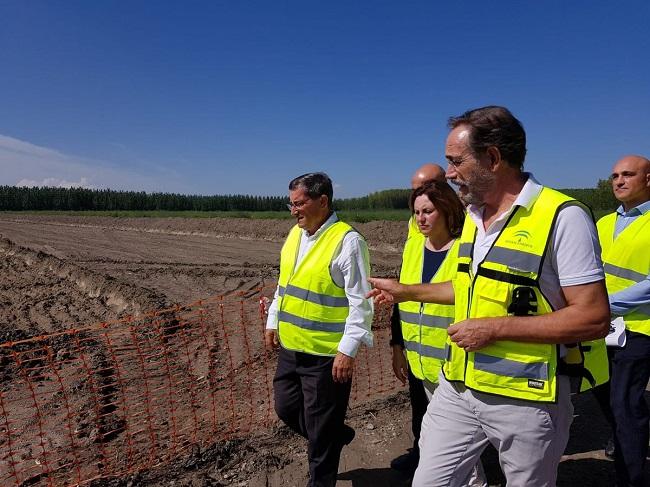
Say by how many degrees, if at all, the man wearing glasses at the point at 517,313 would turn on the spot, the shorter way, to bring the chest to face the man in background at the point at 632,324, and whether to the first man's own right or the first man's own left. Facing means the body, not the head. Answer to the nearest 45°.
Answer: approximately 180°

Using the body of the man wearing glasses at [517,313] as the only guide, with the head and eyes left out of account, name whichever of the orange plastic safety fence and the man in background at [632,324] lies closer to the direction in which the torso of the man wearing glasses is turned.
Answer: the orange plastic safety fence

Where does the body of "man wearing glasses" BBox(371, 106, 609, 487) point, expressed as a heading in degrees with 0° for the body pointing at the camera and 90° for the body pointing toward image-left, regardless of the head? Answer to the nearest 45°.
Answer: approximately 45°

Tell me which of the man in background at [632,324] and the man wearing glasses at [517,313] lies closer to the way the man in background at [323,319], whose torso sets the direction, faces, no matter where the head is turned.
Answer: the man wearing glasses

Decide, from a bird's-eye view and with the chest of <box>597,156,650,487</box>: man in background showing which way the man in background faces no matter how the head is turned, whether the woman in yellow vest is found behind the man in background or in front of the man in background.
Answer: in front

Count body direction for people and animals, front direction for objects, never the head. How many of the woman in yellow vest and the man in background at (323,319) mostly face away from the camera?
0

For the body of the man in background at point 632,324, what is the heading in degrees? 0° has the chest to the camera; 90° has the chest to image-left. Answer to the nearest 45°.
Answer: approximately 45°
